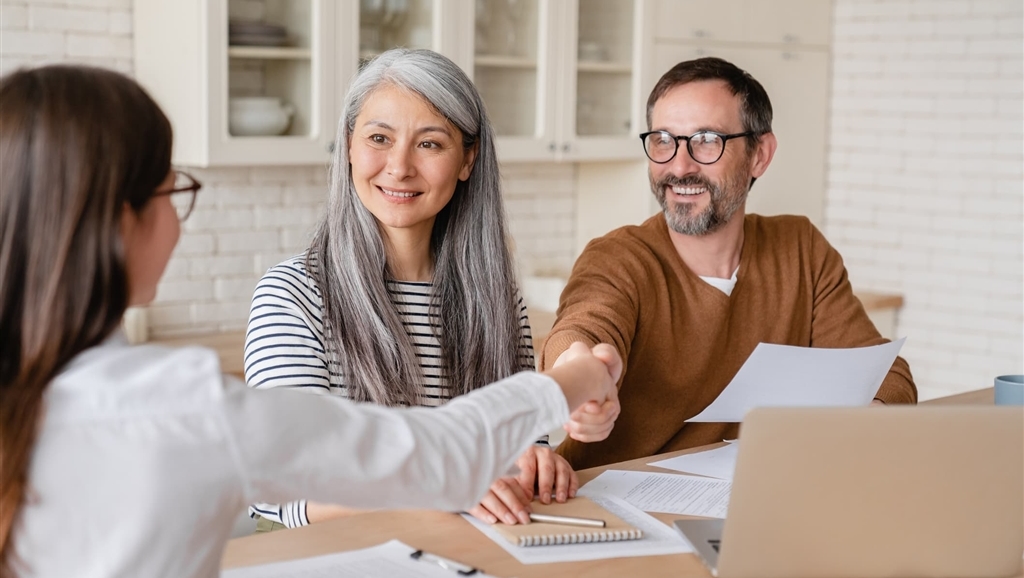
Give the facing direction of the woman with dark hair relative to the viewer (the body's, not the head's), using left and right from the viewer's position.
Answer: facing away from the viewer and to the right of the viewer

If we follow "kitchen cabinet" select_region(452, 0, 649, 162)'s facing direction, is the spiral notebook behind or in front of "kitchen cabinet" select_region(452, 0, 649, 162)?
in front

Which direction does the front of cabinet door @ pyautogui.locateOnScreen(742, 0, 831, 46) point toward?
toward the camera

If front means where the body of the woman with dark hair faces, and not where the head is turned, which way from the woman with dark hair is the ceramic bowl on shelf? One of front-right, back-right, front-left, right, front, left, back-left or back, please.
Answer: front-left

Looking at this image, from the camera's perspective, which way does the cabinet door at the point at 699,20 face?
toward the camera

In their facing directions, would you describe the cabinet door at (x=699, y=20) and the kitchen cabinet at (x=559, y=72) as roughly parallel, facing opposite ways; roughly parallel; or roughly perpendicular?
roughly parallel

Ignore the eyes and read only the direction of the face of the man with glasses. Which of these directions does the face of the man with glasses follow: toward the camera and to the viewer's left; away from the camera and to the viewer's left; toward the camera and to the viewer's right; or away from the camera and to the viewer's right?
toward the camera and to the viewer's left

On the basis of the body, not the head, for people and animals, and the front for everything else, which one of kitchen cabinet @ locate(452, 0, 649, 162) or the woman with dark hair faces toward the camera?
the kitchen cabinet

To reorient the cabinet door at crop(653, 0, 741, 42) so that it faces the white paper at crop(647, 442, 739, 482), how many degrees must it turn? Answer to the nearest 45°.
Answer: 0° — it already faces it

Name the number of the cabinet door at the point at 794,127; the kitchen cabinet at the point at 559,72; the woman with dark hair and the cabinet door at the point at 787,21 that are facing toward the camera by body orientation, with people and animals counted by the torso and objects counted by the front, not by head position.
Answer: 3

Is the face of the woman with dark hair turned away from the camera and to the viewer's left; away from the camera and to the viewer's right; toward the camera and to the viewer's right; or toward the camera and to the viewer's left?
away from the camera and to the viewer's right

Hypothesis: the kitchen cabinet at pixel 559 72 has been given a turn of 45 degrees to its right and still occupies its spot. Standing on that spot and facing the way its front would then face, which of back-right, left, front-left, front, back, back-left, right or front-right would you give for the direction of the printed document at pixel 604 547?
front-left

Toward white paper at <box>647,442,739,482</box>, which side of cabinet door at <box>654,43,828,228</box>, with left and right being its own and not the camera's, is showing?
front

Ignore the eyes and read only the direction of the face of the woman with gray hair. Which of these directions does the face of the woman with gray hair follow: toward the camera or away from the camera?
toward the camera

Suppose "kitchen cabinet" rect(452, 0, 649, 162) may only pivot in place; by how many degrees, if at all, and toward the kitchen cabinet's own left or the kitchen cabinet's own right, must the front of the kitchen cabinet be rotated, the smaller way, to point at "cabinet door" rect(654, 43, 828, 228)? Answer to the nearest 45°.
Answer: approximately 135° to the kitchen cabinet's own left

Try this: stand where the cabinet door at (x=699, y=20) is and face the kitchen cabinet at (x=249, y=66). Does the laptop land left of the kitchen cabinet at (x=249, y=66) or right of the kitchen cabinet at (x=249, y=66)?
left

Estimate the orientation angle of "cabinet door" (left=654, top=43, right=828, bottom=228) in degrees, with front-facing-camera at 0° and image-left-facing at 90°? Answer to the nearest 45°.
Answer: approximately 0°

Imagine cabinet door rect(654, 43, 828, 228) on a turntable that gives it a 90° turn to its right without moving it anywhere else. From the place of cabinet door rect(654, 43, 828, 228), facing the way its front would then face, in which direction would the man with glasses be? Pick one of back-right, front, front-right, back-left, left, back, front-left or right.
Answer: left
